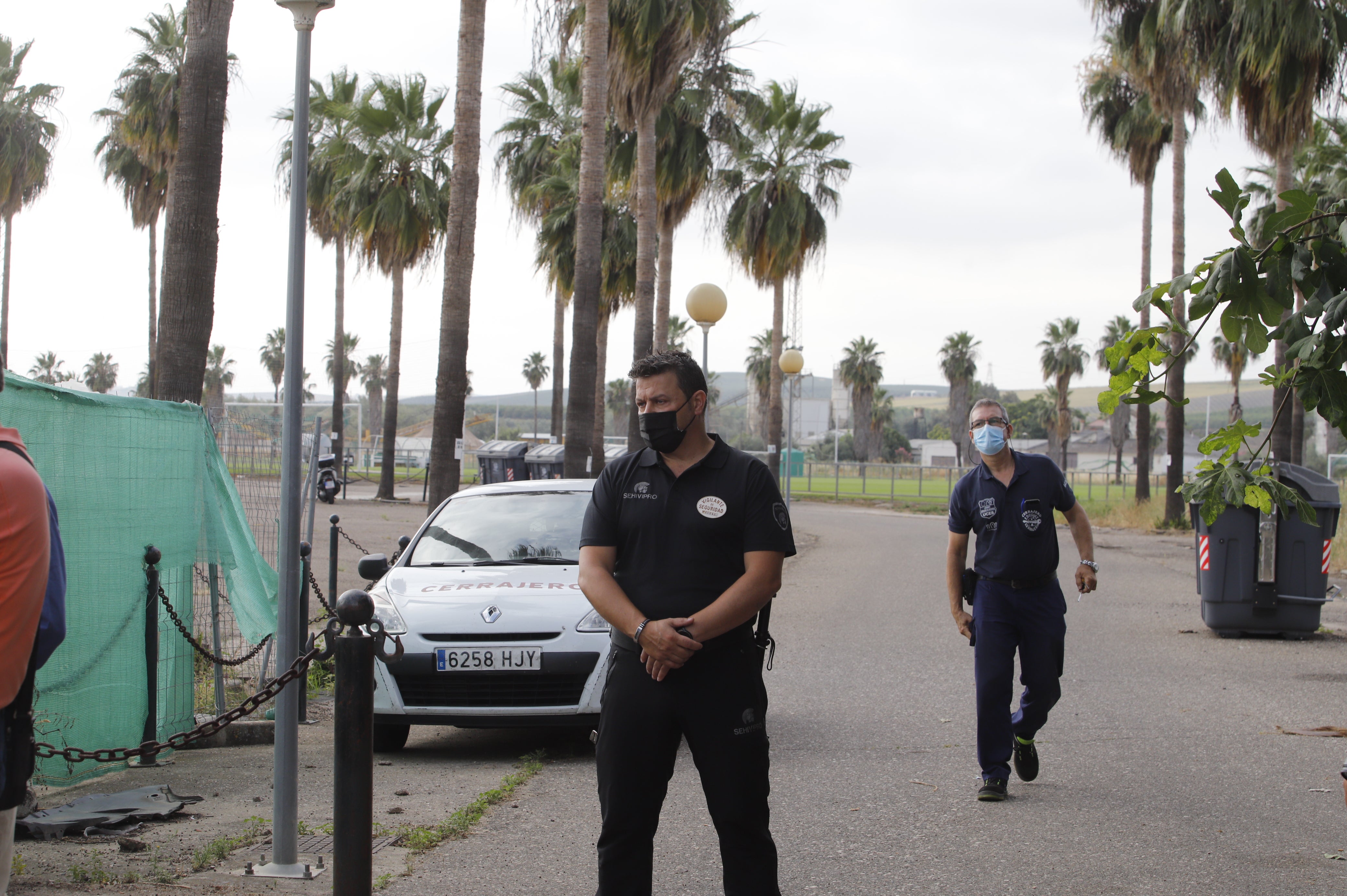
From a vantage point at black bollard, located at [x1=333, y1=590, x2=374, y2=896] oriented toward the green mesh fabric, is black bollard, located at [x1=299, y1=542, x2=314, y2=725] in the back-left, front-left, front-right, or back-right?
front-right

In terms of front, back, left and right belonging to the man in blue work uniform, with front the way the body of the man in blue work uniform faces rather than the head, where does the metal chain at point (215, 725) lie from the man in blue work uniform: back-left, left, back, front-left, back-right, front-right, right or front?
front-right

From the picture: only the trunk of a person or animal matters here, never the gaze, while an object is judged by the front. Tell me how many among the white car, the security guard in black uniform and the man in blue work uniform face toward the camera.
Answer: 3

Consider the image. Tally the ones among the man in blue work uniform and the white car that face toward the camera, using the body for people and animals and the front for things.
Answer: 2

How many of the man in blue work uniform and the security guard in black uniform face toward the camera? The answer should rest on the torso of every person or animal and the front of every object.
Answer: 2

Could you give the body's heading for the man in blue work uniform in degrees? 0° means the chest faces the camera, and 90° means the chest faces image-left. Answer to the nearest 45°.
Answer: approximately 0°

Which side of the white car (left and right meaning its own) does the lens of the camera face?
front

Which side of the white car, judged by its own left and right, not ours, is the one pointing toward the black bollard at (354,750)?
front

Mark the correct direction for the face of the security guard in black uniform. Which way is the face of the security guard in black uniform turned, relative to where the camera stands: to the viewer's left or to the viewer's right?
to the viewer's left

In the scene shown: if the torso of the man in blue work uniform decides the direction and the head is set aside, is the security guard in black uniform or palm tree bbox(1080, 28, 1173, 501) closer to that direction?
the security guard in black uniform

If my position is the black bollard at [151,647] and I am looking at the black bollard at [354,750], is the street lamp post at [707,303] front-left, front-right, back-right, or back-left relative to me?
back-left

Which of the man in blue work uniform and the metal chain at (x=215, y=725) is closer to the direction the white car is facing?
the metal chain

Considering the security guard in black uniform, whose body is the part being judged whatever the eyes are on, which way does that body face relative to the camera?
toward the camera
